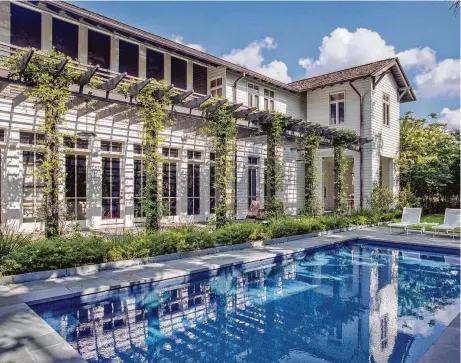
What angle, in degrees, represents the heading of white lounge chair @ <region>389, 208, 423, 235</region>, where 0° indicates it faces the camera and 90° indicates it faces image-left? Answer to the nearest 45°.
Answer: approximately 45°

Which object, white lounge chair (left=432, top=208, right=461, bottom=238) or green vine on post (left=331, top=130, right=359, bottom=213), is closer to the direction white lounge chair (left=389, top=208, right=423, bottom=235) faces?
the green vine on post

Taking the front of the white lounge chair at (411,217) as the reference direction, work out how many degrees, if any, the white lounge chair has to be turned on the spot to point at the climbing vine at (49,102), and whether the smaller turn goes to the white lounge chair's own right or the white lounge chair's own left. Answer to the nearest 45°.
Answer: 0° — it already faces it

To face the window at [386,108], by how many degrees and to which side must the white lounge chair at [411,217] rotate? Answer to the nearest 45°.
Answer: approximately 135° to its right

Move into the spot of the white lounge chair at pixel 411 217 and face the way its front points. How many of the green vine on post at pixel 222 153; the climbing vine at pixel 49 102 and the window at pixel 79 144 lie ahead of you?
3

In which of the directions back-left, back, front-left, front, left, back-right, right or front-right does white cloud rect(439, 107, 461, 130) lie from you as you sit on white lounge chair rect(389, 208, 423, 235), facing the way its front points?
back-right

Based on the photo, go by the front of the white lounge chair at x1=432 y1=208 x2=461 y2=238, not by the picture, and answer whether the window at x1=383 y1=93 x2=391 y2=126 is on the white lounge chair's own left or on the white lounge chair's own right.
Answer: on the white lounge chair's own right

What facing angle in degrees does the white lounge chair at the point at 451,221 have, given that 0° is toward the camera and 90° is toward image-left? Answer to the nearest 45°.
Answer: approximately 45°

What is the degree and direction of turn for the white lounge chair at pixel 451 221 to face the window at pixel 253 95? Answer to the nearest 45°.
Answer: approximately 45° to its right

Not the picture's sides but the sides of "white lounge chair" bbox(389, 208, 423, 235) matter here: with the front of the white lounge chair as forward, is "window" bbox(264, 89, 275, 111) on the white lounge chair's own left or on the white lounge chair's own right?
on the white lounge chair's own right
